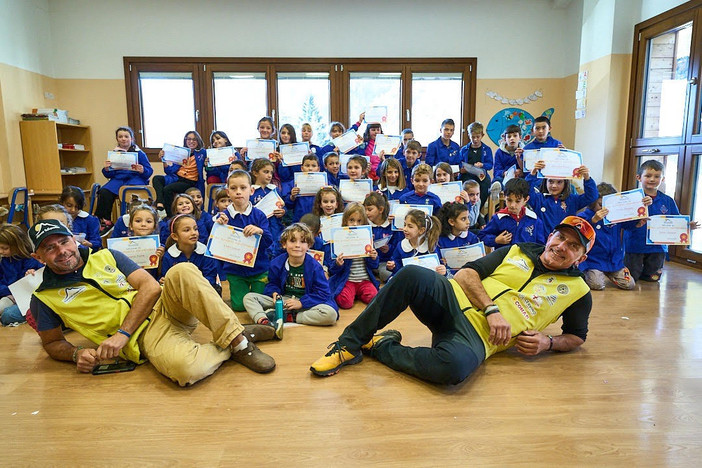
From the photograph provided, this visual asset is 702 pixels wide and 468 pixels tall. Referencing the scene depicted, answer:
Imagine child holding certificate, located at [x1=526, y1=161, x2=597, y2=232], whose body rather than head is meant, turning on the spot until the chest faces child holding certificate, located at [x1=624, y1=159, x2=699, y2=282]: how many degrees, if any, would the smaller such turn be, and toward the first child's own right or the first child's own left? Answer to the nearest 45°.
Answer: approximately 90° to the first child's own left

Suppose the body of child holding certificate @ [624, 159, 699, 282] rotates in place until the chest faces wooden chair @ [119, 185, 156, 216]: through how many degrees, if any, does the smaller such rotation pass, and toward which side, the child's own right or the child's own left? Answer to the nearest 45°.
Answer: approximately 90° to the child's own right

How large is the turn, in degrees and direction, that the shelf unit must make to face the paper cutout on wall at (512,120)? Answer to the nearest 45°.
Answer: approximately 45° to its left

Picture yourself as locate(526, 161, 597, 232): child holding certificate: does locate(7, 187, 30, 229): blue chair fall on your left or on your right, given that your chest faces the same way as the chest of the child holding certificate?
on your right

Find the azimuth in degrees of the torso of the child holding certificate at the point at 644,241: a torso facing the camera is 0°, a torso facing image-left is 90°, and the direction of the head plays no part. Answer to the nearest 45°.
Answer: approximately 0°

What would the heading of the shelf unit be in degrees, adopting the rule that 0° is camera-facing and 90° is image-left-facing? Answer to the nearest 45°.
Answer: approximately 315°

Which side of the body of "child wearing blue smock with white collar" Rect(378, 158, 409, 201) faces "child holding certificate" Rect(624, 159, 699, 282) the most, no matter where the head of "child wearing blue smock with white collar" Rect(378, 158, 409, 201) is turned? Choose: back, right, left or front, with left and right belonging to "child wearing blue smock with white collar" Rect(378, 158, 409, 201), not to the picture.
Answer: left

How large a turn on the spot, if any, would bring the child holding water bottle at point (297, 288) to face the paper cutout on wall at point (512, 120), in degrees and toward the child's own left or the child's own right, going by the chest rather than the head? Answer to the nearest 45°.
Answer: approximately 135° to the child's own left

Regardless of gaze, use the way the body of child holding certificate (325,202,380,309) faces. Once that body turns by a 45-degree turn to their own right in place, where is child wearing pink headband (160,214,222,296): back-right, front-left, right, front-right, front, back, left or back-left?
front-right

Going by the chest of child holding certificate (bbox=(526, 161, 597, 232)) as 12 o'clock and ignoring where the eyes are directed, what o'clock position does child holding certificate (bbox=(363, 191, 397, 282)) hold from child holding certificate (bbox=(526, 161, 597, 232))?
child holding certificate (bbox=(363, 191, 397, 282)) is roughly at 2 o'clock from child holding certificate (bbox=(526, 161, 597, 232)).

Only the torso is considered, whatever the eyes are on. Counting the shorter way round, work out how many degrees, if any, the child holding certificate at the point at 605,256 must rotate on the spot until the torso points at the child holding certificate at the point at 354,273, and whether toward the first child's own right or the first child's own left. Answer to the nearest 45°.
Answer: approximately 90° to the first child's own right

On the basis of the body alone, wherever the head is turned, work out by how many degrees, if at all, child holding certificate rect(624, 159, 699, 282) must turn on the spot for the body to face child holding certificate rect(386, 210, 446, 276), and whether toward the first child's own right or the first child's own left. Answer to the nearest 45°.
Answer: approximately 45° to the first child's own right
